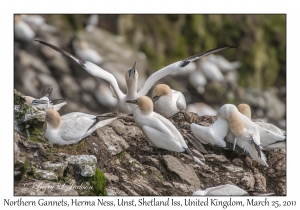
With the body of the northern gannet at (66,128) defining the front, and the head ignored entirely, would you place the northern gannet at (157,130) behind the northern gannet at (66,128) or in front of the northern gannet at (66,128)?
behind

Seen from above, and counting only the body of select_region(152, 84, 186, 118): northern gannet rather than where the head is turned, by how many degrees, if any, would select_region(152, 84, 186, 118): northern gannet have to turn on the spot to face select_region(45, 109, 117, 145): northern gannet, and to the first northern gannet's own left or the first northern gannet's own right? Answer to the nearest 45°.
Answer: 0° — it already faces it

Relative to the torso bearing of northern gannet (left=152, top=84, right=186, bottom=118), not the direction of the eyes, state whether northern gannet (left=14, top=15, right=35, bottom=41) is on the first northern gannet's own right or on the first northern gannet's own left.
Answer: on the first northern gannet's own right

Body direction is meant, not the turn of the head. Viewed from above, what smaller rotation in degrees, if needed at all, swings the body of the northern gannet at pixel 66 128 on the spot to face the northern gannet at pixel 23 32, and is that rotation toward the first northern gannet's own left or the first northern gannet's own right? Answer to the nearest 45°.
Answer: approximately 90° to the first northern gannet's own right

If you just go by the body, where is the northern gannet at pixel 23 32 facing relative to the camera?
to the viewer's left

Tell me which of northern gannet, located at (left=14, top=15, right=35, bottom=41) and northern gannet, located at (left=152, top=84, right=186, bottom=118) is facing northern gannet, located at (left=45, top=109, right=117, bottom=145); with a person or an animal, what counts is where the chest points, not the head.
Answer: northern gannet, located at (left=152, top=84, right=186, bottom=118)

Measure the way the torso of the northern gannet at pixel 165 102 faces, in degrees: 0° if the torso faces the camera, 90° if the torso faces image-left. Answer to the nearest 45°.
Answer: approximately 45°

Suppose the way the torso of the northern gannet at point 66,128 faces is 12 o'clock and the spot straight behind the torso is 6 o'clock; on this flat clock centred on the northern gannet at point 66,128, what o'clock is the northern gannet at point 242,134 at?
the northern gannet at point 242,134 is roughly at 6 o'clock from the northern gannet at point 66,128.

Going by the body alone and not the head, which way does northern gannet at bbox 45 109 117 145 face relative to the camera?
to the viewer's left
